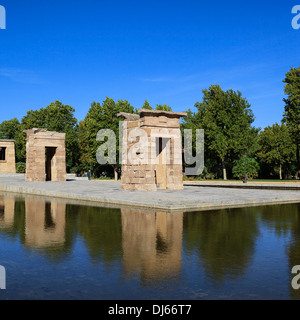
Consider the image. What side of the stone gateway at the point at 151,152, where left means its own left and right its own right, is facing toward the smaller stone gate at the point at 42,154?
back

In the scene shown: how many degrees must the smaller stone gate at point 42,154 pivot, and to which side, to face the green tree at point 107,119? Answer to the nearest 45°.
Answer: approximately 90° to its left

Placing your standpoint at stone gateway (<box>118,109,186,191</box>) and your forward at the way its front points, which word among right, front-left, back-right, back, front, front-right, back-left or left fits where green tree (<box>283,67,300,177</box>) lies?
left

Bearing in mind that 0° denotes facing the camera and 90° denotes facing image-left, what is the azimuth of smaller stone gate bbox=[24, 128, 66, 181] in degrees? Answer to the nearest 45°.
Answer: approximately 315°

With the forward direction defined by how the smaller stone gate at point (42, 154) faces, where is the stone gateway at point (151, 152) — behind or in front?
in front

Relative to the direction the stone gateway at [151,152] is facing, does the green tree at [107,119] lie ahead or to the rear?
to the rear

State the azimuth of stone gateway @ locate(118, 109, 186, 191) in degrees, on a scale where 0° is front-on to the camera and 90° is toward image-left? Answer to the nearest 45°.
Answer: approximately 315°

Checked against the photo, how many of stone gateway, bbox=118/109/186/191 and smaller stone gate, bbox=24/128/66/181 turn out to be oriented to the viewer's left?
0

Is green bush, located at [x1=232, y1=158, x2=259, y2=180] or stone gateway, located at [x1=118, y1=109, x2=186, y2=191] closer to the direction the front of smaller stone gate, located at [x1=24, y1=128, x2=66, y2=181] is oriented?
the stone gateway

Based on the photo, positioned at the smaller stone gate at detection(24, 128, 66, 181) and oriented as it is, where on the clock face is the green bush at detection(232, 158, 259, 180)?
The green bush is roughly at 10 o'clock from the smaller stone gate.
